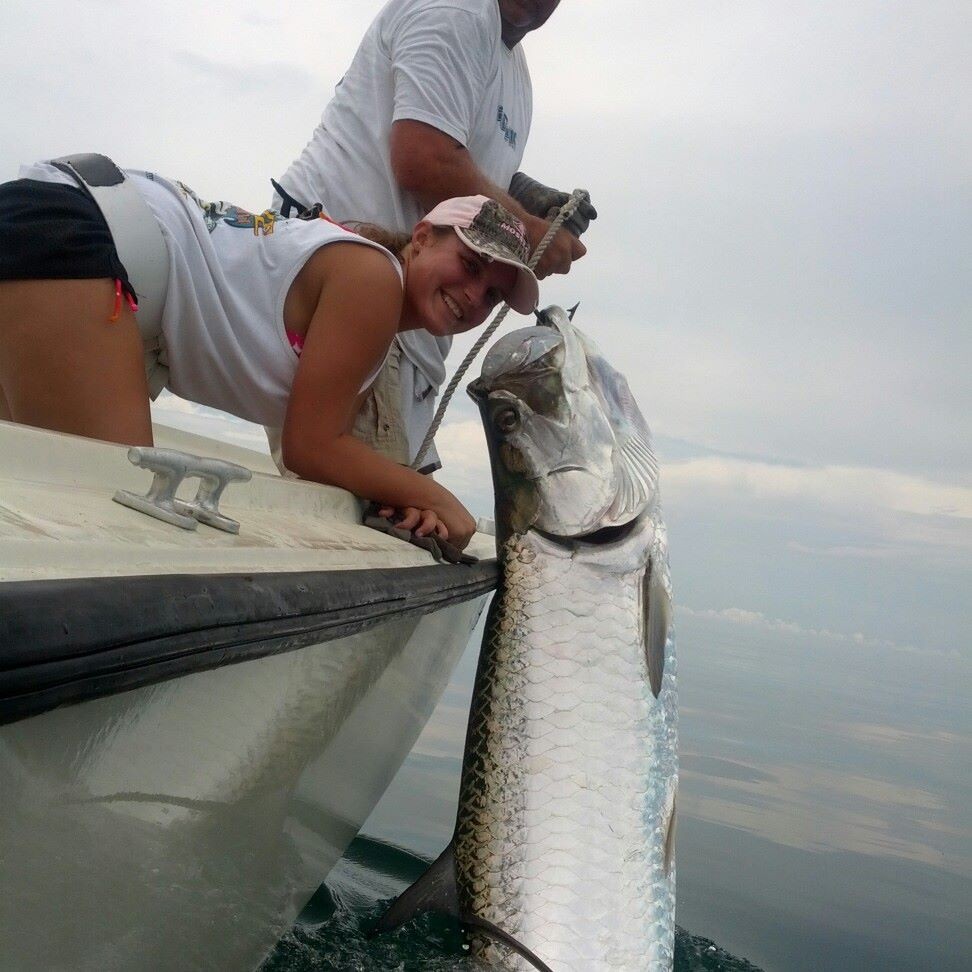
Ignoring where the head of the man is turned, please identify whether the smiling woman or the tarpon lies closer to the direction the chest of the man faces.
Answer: the tarpon

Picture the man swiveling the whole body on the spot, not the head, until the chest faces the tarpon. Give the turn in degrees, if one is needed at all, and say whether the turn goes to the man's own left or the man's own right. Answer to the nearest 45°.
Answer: approximately 45° to the man's own right

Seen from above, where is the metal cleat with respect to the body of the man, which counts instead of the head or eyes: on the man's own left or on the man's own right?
on the man's own right

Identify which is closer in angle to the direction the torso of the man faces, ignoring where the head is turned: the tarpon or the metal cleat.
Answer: the tarpon

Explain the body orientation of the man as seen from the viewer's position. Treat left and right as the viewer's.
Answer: facing to the right of the viewer

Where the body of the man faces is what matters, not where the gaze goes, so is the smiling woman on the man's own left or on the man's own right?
on the man's own right
